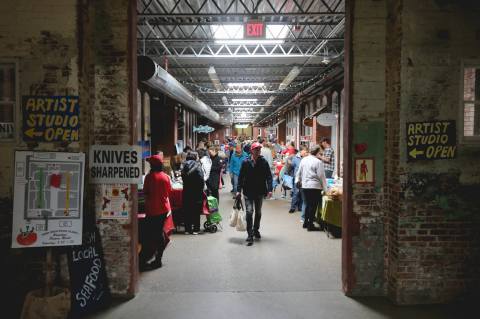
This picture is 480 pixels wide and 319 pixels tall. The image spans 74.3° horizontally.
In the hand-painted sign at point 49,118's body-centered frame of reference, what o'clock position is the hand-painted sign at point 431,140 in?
the hand-painted sign at point 431,140 is roughly at 10 o'clock from the hand-painted sign at point 49,118.

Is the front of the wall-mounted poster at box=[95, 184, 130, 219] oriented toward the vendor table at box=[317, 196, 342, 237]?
no

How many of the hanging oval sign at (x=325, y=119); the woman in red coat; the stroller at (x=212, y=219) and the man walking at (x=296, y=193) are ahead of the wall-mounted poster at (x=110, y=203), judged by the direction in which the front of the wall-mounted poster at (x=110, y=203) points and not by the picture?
0

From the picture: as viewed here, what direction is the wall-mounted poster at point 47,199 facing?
toward the camera

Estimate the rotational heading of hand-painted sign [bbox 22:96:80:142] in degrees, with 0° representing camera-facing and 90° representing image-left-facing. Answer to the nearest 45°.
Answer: approximately 0°

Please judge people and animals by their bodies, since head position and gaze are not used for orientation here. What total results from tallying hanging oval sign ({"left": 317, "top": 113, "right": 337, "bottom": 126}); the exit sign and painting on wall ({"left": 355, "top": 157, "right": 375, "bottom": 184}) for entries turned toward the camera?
3

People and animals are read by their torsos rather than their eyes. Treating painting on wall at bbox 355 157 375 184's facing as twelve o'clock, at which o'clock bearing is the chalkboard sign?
The chalkboard sign is roughly at 2 o'clock from the painting on wall.

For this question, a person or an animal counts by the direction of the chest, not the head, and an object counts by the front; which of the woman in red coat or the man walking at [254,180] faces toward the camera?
the man walking

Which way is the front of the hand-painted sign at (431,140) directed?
toward the camera

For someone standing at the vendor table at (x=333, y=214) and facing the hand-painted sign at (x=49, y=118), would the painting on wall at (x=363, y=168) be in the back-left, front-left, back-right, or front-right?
front-left

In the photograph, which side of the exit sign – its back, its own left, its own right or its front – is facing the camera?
front

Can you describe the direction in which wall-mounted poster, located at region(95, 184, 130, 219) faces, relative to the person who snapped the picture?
facing the viewer

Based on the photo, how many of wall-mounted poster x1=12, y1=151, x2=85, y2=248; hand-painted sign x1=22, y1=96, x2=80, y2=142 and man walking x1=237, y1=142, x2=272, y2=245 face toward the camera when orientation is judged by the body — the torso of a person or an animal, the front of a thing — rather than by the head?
3
